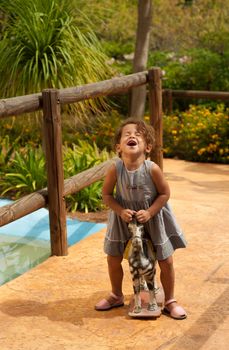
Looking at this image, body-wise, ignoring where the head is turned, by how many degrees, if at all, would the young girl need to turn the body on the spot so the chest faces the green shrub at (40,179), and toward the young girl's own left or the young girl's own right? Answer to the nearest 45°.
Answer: approximately 180°

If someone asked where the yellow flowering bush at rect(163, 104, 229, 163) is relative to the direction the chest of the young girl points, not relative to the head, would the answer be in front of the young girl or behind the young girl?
behind

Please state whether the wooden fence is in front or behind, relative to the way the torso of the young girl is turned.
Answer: behind

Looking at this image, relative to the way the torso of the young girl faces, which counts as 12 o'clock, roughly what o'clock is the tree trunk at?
The tree trunk is roughly at 6 o'clock from the young girl.

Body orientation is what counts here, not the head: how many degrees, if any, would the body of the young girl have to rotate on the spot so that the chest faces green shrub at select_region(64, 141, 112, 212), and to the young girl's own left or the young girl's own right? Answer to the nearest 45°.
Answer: approximately 180°

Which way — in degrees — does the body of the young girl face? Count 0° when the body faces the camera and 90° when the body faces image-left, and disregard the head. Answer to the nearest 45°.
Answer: approximately 0°

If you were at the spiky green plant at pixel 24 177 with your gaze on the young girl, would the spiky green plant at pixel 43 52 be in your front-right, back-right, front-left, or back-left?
back-left

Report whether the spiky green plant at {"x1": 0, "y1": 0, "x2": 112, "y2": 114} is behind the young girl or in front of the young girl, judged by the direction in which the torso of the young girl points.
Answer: behind
